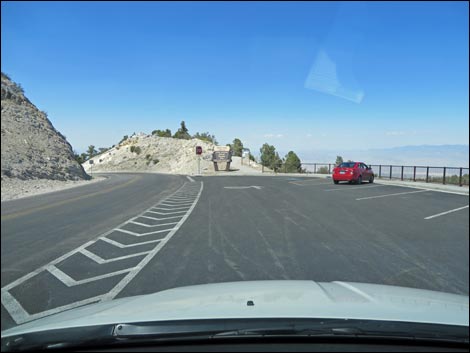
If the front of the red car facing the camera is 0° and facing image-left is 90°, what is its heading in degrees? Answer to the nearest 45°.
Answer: approximately 225°
